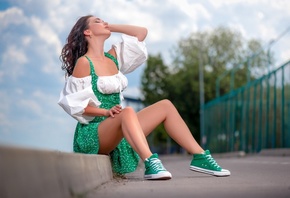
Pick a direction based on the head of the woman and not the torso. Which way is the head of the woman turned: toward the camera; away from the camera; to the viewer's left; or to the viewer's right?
to the viewer's right

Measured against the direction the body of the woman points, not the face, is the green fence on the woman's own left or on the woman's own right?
on the woman's own left

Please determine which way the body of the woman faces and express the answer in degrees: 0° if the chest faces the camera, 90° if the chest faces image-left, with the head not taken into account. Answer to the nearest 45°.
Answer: approximately 315°
